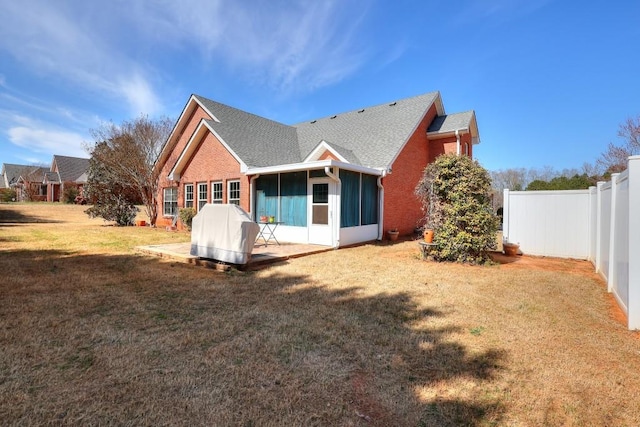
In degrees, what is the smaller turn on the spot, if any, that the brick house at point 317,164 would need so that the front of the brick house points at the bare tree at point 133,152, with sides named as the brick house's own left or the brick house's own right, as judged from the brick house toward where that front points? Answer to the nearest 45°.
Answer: approximately 135° to the brick house's own left

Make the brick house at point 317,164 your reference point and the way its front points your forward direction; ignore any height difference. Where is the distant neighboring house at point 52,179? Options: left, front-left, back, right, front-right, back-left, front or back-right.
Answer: left

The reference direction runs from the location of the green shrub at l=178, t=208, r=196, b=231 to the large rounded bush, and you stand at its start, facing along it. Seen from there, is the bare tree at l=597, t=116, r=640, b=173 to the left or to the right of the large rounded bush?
left

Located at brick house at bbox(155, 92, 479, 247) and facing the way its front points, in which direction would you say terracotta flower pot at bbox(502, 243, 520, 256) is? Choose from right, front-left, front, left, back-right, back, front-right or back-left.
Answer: right

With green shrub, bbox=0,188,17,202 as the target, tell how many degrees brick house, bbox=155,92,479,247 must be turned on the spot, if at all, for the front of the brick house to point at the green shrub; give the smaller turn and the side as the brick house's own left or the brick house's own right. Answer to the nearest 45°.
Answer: approximately 90° to the brick house's own left

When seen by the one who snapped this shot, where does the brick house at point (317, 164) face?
facing away from the viewer and to the right of the viewer

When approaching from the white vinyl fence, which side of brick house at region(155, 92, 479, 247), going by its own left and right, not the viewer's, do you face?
right

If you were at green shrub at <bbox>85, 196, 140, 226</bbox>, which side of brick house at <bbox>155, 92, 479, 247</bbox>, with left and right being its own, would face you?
left

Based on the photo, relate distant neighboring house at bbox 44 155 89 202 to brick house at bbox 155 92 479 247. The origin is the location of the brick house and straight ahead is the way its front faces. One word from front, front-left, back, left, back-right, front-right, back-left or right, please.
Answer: left

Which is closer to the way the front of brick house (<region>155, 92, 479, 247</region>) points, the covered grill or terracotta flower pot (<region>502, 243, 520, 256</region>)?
the terracotta flower pot
